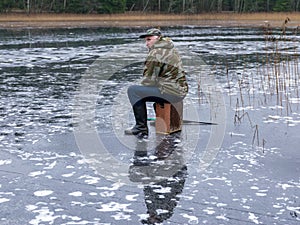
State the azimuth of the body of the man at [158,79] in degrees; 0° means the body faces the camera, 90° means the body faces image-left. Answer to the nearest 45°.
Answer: approximately 90°

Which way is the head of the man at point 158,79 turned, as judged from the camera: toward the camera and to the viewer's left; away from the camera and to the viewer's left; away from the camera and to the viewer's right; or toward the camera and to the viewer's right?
toward the camera and to the viewer's left
